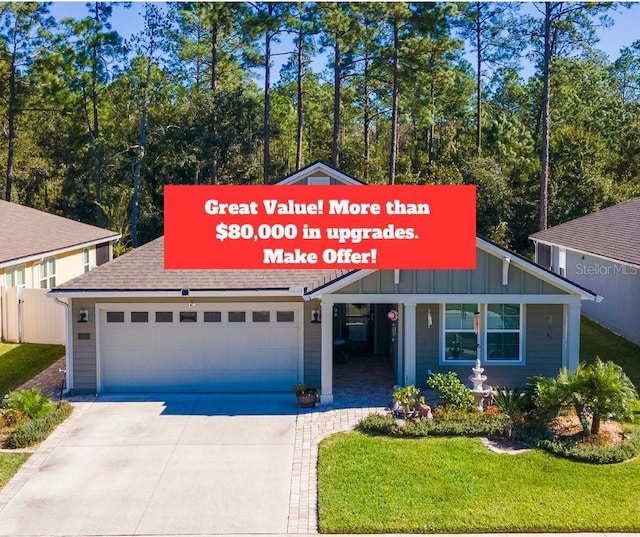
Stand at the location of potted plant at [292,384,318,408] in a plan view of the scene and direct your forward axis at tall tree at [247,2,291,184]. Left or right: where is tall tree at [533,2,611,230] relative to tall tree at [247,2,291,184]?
right

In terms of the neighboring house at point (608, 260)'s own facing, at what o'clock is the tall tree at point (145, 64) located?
The tall tree is roughly at 5 o'clock from the neighboring house.

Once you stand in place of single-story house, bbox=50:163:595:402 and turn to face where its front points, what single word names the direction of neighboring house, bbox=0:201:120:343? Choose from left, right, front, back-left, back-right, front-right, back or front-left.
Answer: back-right

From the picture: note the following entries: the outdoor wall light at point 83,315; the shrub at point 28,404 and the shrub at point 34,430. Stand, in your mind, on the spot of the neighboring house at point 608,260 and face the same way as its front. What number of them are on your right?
3

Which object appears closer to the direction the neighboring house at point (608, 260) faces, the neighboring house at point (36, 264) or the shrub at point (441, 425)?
the shrub

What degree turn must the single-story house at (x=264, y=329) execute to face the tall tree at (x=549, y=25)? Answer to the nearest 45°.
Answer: approximately 135° to its left

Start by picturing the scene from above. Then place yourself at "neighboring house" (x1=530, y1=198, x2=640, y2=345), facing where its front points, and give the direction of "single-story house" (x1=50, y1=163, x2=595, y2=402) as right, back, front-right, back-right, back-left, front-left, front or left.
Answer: right

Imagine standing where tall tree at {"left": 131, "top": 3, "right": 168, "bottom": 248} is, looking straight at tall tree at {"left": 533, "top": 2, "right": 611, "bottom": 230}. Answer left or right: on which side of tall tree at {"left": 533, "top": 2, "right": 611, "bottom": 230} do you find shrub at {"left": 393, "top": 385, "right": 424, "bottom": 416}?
right

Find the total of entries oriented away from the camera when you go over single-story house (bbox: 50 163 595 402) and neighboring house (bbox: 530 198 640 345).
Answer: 0

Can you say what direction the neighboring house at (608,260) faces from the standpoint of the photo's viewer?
facing the viewer and to the right of the viewer

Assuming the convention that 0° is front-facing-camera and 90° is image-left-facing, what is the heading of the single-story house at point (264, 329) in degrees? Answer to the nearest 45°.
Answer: approximately 0°

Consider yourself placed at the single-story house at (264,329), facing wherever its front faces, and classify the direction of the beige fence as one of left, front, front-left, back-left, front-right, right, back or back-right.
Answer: back-right
